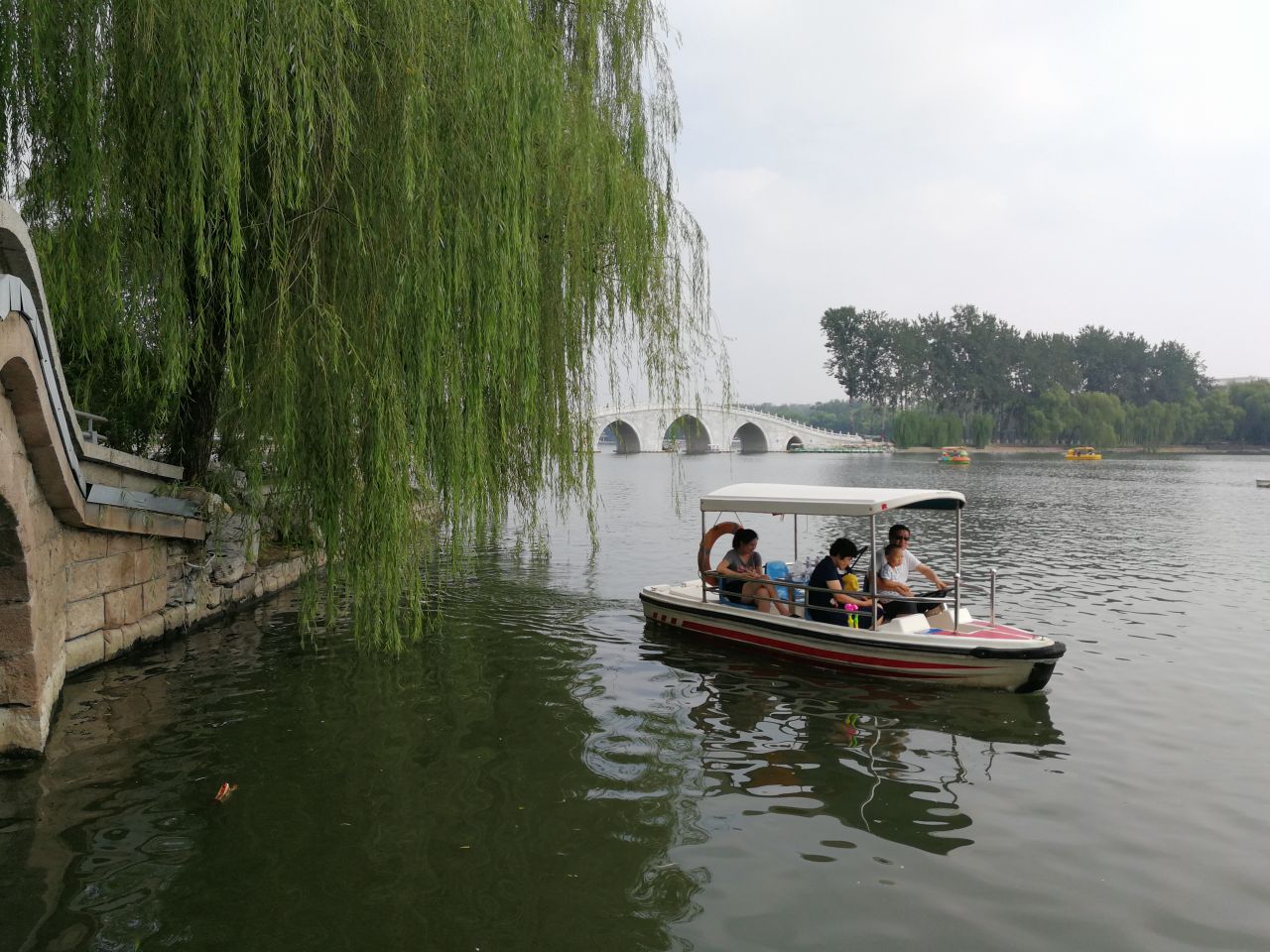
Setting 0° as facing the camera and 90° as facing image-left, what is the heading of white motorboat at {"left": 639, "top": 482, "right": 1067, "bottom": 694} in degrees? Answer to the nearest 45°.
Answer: approximately 315°

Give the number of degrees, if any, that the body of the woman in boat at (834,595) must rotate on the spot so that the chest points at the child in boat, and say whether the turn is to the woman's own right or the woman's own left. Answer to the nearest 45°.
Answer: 0° — they already face them

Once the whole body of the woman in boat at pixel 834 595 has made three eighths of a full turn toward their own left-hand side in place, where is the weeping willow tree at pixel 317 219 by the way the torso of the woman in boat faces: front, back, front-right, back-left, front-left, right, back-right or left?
left

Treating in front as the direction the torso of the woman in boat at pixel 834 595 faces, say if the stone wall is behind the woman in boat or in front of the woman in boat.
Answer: behind

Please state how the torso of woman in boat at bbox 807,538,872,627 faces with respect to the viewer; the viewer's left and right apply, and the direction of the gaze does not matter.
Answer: facing to the right of the viewer
